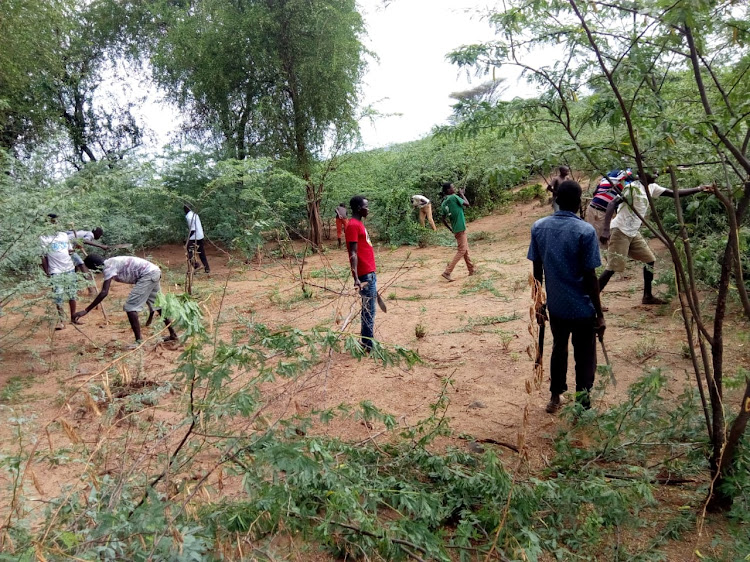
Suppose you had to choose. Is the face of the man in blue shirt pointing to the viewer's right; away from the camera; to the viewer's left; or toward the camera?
away from the camera

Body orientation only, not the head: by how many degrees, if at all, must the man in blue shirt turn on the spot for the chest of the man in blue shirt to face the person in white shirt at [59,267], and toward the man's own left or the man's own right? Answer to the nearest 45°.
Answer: approximately 90° to the man's own left

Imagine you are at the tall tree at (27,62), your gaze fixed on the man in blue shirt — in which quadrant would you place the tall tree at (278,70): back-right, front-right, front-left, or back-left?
front-left

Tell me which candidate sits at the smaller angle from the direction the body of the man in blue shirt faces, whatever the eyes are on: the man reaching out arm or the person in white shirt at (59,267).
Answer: the man reaching out arm

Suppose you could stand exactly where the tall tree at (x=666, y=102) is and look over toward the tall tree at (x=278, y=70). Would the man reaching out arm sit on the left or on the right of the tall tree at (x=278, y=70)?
right

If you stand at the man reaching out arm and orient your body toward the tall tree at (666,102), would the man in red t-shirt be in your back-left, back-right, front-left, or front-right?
front-right

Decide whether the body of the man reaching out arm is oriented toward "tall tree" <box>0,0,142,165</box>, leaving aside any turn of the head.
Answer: no

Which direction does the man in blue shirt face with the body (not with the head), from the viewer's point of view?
away from the camera

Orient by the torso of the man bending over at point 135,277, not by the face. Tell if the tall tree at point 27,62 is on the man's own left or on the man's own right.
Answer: on the man's own right

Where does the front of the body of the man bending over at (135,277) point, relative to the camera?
to the viewer's left

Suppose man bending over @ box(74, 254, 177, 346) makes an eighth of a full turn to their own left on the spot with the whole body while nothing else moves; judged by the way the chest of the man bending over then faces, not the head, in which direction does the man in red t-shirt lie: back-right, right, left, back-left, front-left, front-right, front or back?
left

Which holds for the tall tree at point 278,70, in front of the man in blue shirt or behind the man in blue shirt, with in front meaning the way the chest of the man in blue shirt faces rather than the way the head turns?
in front
